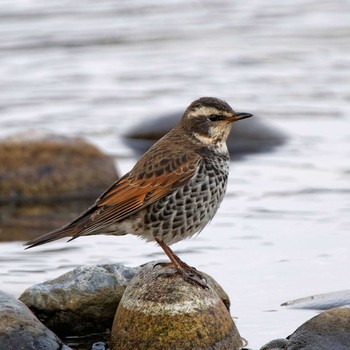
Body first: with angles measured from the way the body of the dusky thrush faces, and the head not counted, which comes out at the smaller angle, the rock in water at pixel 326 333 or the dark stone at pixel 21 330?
the rock in water

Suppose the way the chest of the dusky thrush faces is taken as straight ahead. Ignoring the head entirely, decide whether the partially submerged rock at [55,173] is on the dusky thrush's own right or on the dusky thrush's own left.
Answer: on the dusky thrush's own left

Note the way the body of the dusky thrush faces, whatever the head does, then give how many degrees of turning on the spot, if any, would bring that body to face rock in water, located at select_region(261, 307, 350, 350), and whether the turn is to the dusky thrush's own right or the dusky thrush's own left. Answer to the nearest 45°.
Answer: approximately 45° to the dusky thrush's own right

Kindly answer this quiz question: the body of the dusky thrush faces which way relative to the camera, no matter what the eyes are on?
to the viewer's right

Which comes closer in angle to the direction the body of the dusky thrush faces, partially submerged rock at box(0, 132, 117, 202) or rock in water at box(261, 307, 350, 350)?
the rock in water
